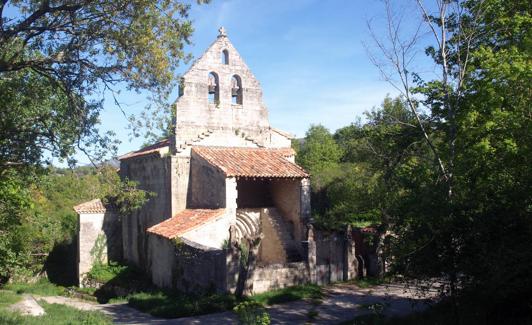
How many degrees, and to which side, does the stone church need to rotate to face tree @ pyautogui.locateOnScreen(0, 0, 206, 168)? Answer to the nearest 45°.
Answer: approximately 45° to its right
